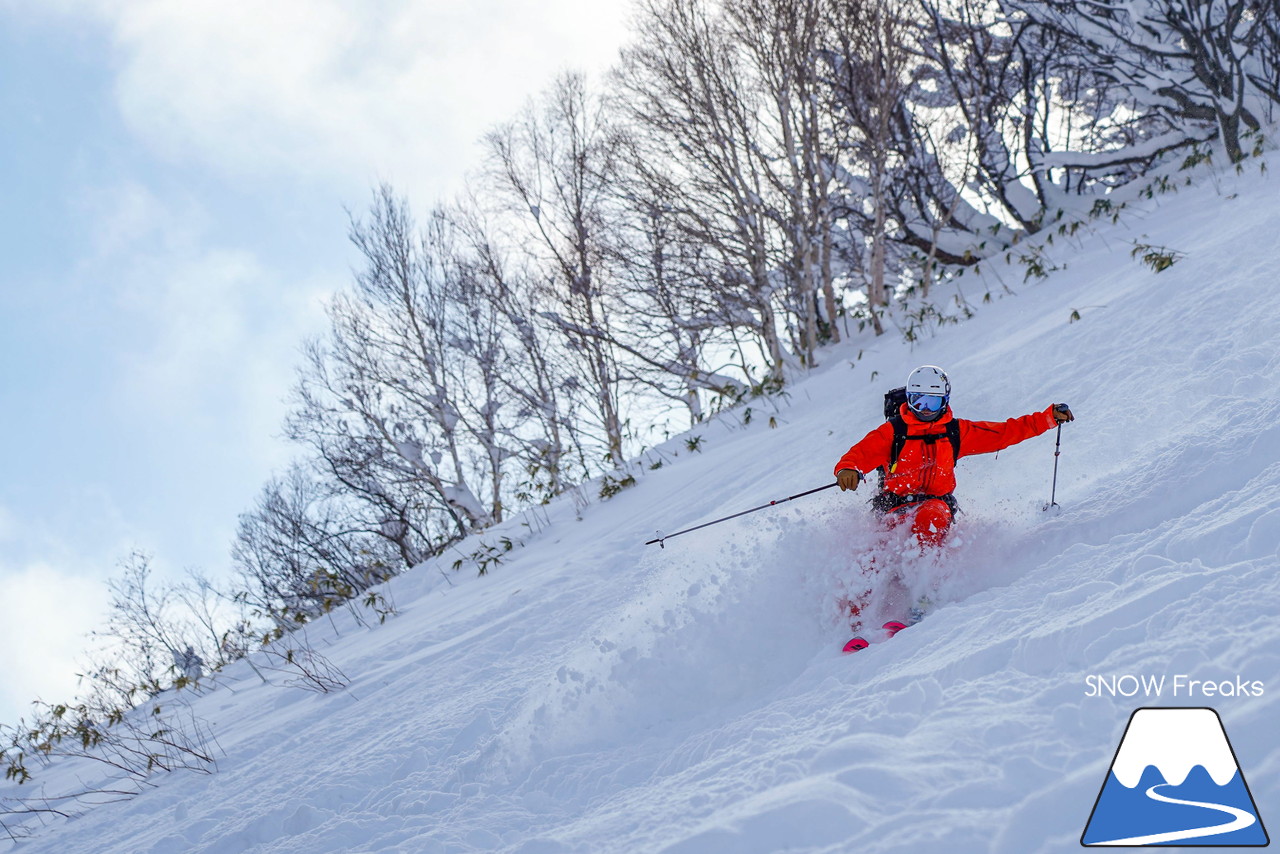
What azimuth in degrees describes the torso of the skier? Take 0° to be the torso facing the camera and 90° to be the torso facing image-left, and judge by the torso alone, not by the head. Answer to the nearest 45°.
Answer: approximately 0°

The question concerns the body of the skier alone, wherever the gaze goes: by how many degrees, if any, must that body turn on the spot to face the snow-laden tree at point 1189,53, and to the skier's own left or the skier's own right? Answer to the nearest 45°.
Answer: approximately 135° to the skier's own left
